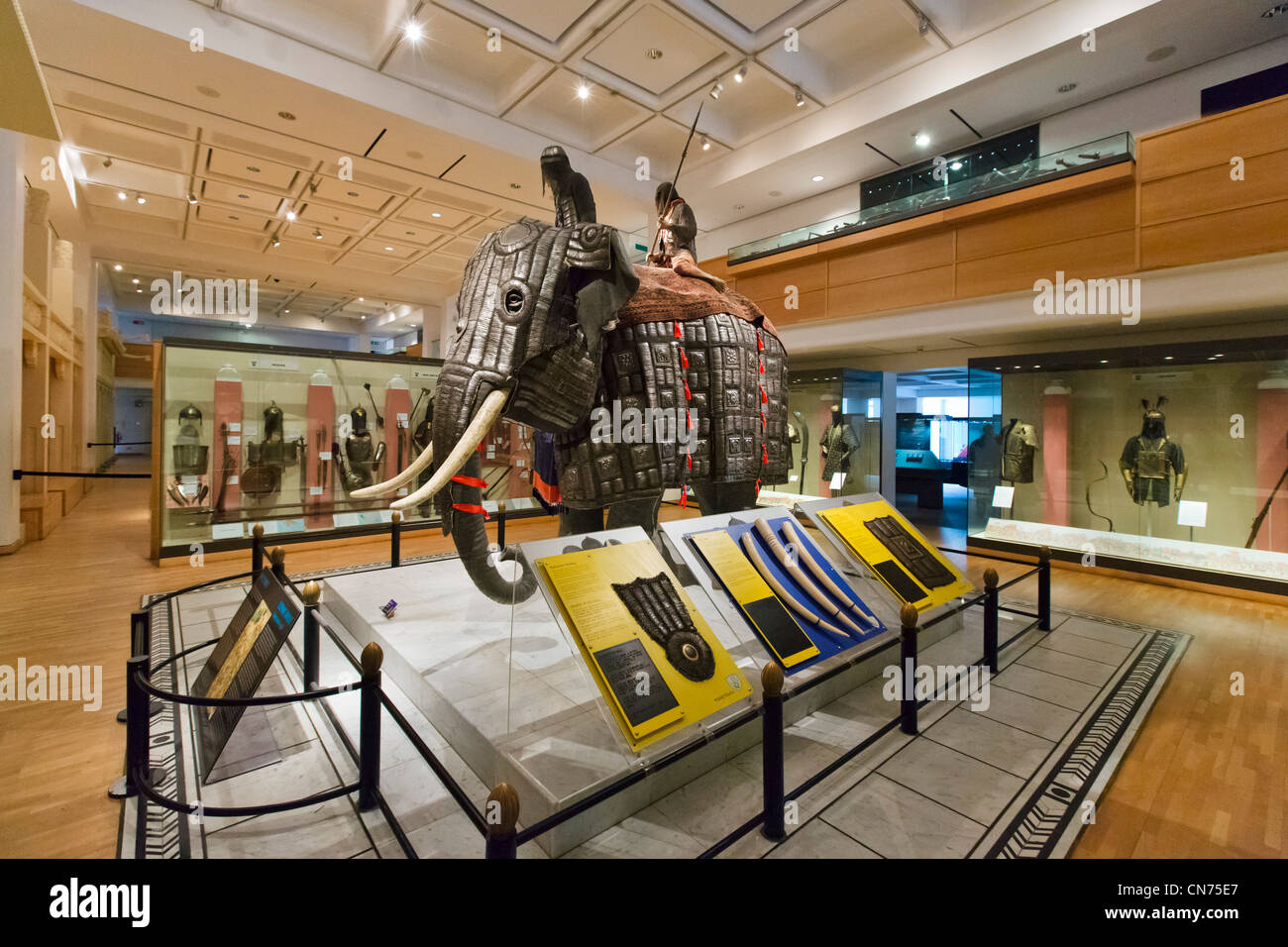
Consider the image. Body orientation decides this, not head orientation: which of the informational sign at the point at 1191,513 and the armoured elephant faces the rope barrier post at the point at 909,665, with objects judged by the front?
the informational sign

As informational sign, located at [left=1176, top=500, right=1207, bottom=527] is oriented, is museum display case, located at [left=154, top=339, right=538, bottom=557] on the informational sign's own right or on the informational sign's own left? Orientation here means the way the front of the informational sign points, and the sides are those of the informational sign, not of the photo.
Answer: on the informational sign's own right

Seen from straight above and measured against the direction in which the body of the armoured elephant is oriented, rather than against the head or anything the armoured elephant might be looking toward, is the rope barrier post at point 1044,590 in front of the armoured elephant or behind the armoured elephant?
behind

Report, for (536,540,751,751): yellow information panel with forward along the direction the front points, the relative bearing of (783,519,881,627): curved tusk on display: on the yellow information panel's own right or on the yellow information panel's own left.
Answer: on the yellow information panel's own left

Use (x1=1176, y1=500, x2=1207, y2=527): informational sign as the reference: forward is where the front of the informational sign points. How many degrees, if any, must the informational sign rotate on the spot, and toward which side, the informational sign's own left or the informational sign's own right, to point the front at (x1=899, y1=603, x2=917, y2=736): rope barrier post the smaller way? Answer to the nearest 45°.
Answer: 0° — it already faces it

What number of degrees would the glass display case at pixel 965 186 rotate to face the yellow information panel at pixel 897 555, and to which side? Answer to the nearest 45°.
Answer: approximately 45° to its left

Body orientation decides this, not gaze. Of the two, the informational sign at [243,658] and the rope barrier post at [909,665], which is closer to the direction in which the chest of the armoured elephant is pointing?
the informational sign

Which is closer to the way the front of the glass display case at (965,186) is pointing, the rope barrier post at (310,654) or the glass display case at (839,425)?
the rope barrier post

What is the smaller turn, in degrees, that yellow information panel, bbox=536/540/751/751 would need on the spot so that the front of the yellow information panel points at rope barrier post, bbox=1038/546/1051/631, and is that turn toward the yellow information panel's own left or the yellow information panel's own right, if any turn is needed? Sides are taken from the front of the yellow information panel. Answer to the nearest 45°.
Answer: approximately 90° to the yellow information panel's own left

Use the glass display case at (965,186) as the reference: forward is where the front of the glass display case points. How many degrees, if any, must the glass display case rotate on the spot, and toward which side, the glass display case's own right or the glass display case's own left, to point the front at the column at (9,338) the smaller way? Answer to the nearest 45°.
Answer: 0° — it already faces it

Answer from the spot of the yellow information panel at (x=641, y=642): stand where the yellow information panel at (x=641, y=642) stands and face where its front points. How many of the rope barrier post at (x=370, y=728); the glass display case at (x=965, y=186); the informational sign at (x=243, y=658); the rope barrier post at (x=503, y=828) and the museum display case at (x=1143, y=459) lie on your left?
2

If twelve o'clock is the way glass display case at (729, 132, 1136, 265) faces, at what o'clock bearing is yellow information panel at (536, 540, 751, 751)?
The yellow information panel is roughly at 11 o'clock from the glass display case.

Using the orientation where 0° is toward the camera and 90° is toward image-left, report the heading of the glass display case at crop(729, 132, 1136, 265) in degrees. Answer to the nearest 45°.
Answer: approximately 45°
